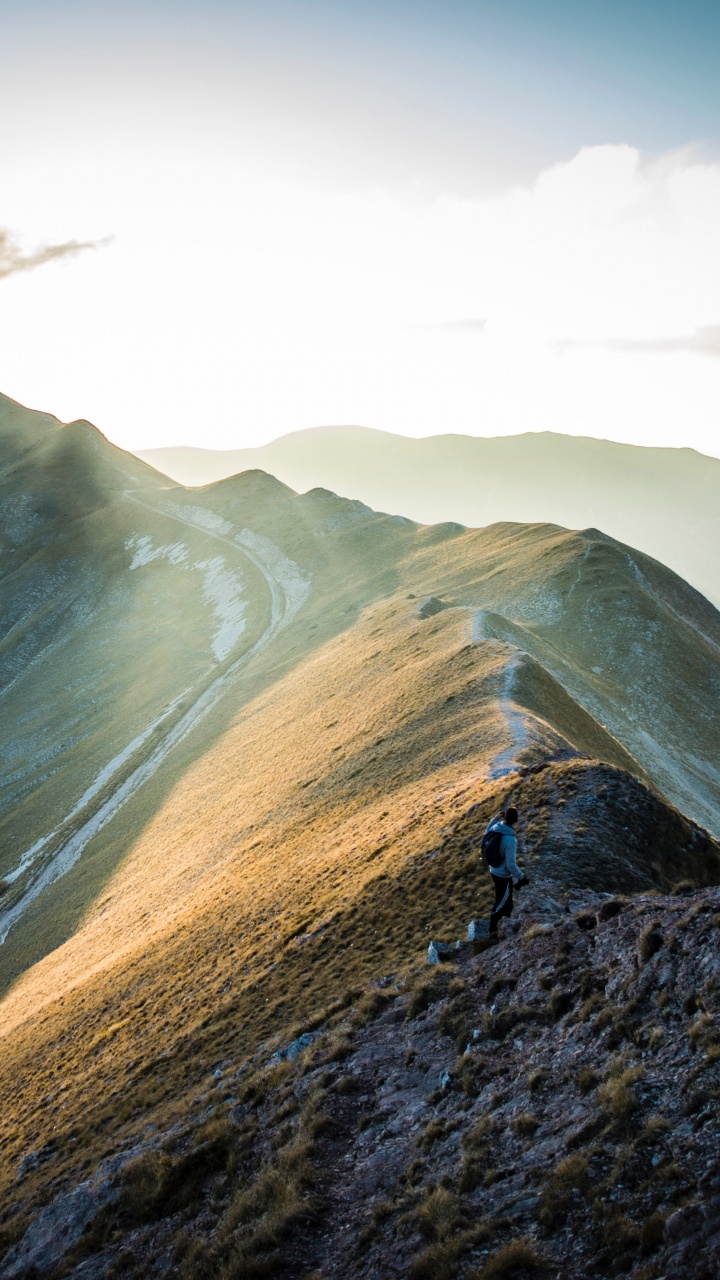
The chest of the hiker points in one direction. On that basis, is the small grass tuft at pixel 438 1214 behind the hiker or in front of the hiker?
behind

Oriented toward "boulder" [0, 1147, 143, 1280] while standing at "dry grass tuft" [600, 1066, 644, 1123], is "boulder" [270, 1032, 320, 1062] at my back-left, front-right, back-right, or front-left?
front-right

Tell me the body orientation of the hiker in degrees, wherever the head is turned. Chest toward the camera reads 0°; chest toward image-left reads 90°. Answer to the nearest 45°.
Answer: approximately 225°
